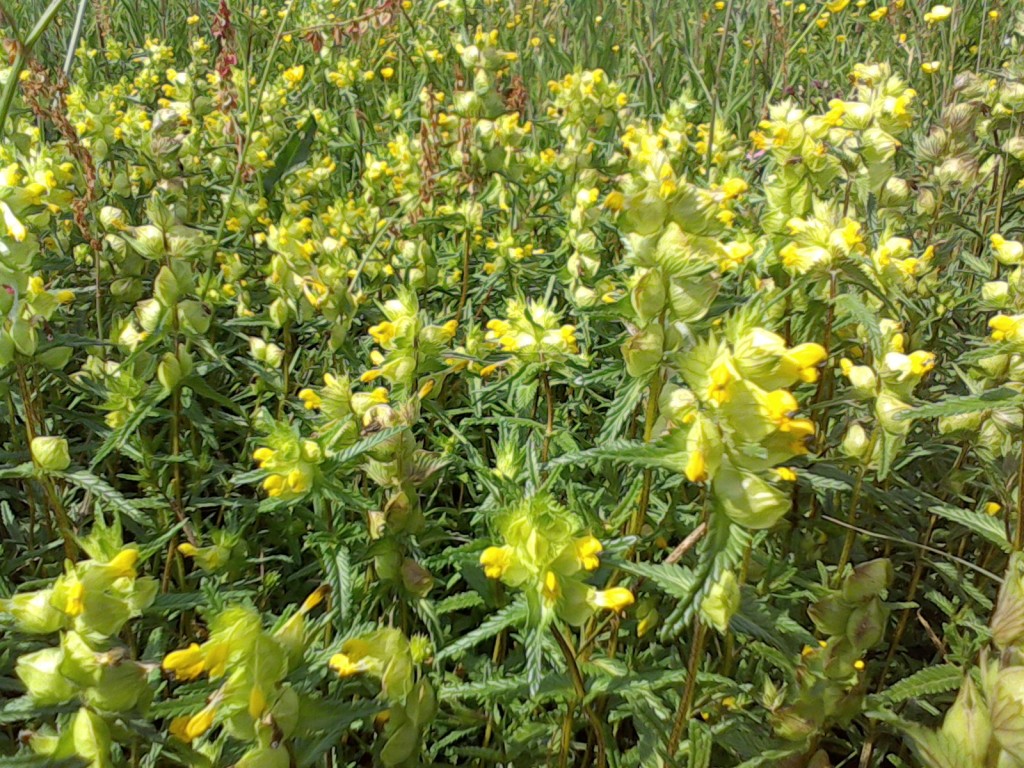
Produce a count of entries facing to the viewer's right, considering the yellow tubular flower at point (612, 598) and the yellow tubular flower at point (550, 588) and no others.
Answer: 1

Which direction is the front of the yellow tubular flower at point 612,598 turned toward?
to the viewer's right

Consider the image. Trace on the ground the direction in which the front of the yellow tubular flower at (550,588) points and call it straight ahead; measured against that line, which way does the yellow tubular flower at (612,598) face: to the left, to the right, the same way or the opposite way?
to the left

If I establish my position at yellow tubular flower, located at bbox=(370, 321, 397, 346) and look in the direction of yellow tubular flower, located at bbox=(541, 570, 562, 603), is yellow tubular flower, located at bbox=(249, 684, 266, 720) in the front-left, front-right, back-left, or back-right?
front-right

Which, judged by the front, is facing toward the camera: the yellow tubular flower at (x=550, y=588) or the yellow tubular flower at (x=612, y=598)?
the yellow tubular flower at (x=550, y=588)

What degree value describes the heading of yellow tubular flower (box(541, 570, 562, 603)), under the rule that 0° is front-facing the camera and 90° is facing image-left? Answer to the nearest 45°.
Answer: approximately 0°

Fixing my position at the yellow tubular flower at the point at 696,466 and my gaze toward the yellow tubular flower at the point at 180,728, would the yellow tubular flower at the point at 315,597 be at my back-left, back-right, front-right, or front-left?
front-right
